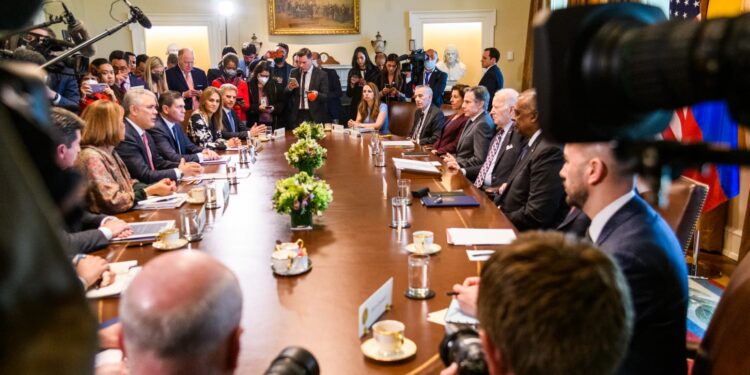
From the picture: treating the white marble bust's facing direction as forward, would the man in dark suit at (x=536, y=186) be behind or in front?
in front

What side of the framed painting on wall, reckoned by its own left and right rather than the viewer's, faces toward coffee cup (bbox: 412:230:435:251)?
front

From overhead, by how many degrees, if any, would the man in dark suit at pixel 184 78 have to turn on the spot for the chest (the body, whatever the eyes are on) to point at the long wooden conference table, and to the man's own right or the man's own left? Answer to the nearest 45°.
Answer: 0° — they already face it

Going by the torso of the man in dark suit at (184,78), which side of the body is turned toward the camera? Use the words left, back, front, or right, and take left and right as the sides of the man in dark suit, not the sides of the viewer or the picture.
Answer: front

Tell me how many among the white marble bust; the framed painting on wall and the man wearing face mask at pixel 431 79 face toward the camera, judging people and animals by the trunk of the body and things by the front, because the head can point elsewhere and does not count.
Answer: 3

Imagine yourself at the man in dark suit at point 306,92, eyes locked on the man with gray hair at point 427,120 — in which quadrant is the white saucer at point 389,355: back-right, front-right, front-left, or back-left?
front-right

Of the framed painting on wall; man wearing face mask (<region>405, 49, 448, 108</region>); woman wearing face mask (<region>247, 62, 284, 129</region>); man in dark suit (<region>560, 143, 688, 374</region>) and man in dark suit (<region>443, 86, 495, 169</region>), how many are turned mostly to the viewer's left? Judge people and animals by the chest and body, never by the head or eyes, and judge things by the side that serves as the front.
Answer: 2

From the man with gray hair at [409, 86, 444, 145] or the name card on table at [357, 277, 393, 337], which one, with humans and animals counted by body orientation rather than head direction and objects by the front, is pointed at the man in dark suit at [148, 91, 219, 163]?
the man with gray hair

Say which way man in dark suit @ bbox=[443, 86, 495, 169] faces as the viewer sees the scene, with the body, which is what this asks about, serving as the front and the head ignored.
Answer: to the viewer's left

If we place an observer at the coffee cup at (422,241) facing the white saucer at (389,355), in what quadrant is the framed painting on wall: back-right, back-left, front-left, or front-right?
back-right

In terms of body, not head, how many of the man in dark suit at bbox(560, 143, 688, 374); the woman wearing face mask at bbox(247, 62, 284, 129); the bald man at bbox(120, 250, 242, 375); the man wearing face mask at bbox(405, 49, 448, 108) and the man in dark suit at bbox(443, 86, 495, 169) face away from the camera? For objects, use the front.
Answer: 1

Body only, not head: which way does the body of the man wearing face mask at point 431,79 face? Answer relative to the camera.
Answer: toward the camera

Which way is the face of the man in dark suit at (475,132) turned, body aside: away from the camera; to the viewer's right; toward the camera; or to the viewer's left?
to the viewer's left

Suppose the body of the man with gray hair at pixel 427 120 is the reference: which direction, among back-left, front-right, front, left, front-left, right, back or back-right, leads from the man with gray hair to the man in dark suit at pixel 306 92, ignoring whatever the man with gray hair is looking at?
right

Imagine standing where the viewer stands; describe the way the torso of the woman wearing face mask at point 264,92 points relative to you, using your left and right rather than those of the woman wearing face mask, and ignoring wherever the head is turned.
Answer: facing the viewer

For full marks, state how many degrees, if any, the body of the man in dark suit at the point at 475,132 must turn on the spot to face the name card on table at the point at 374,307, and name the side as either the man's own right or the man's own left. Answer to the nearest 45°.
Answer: approximately 90° to the man's own left

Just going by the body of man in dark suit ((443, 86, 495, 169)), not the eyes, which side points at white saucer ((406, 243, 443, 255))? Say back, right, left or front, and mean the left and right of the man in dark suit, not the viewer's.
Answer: left
